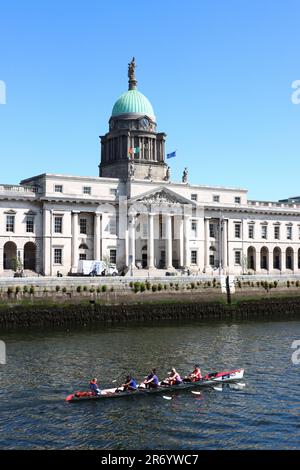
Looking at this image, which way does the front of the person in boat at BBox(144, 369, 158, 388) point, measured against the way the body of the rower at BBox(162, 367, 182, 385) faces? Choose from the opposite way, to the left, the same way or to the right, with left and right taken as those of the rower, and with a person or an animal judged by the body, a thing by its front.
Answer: the same way
